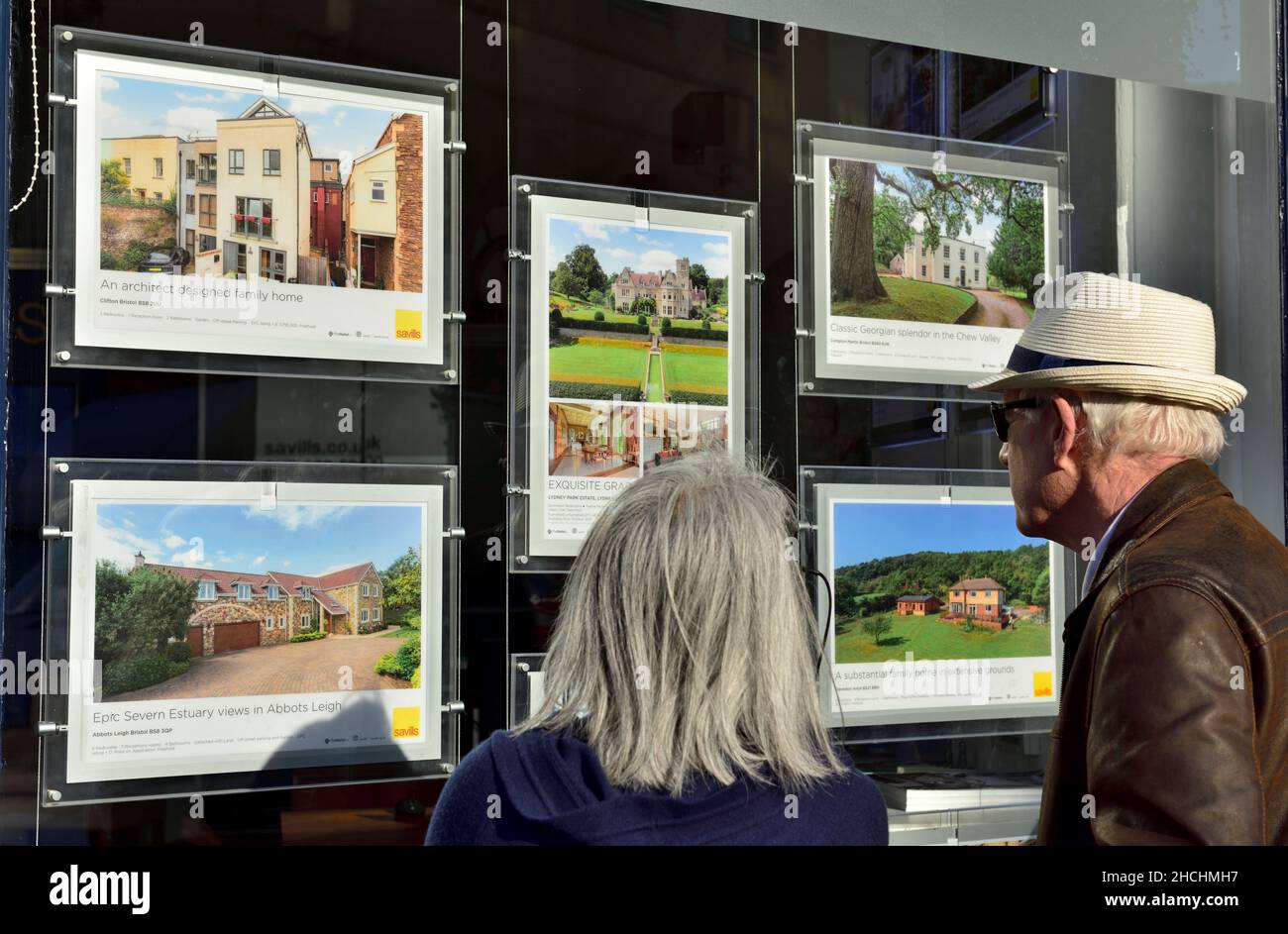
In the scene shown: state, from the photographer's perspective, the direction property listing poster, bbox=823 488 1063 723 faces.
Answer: facing the viewer

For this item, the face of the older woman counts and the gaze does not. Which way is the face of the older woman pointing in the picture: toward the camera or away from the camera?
away from the camera

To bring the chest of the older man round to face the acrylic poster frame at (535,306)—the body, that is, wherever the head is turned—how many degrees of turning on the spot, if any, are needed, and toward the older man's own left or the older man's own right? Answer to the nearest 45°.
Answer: approximately 45° to the older man's own left

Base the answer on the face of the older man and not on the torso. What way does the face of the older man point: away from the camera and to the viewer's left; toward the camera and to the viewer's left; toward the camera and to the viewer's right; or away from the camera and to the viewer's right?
away from the camera and to the viewer's left

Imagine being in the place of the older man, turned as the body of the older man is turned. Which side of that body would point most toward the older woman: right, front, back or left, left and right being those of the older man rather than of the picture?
left

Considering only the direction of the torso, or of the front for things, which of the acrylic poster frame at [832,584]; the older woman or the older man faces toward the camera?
the acrylic poster frame

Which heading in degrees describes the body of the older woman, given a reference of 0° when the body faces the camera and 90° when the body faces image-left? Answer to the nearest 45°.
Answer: approximately 180°

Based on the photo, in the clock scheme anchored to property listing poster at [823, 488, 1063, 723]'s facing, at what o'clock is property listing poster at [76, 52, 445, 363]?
property listing poster at [76, 52, 445, 363] is roughly at 2 o'clock from property listing poster at [823, 488, 1063, 723].

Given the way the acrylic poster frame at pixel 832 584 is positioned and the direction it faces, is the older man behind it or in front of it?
in front

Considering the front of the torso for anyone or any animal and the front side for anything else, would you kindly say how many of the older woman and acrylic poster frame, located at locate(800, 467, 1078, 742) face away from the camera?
1

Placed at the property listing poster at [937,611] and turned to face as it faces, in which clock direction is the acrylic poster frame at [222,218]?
The acrylic poster frame is roughly at 2 o'clock from the property listing poster.

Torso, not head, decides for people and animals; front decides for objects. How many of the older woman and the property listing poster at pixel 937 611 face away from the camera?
1

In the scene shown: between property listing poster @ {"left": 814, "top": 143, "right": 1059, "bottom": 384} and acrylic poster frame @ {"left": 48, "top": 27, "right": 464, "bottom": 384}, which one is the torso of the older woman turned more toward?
the property listing poster

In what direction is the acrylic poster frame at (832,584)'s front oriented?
toward the camera

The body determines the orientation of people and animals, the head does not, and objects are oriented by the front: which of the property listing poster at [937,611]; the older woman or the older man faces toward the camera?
the property listing poster

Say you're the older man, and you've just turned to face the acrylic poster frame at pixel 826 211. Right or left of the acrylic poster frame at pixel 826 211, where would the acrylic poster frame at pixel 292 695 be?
left

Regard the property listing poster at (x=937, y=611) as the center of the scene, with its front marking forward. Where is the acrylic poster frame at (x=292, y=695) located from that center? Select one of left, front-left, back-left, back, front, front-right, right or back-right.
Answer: front-right
